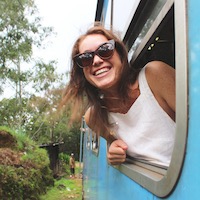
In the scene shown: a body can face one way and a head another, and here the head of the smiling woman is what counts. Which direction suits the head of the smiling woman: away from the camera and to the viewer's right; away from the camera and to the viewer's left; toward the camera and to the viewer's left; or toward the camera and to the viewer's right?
toward the camera and to the viewer's left

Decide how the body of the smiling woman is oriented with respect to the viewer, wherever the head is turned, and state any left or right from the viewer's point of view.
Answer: facing the viewer
